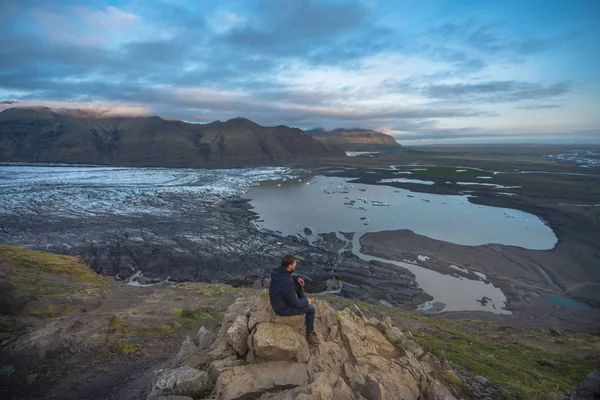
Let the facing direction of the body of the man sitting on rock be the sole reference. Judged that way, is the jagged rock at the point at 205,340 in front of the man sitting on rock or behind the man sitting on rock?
behind

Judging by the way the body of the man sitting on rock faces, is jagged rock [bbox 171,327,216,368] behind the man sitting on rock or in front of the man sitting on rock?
behind

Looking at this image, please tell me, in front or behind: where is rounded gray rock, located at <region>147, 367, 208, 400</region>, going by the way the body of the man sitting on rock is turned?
behind

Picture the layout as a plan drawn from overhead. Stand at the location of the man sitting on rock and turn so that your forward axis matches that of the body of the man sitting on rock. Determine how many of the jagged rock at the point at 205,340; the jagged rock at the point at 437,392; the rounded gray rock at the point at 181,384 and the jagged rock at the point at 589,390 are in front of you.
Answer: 2

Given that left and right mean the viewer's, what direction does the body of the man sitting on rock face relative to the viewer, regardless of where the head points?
facing to the right of the viewer

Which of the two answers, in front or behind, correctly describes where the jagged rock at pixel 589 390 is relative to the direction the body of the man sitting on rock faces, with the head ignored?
in front
